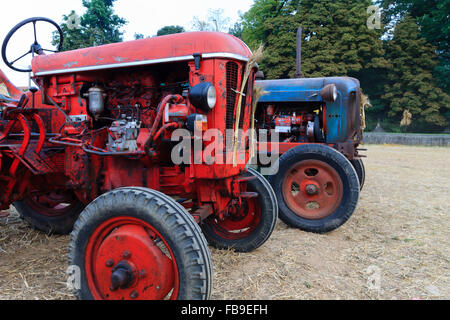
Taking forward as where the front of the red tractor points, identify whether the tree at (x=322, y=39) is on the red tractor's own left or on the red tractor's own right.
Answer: on the red tractor's own left

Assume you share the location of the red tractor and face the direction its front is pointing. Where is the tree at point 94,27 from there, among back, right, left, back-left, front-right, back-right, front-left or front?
back-left

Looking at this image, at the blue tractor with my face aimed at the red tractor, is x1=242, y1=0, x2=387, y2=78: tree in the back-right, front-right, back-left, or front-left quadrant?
back-right

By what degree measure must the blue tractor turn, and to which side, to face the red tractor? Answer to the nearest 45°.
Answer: approximately 135° to its right

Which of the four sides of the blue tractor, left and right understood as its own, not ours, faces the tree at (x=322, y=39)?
left

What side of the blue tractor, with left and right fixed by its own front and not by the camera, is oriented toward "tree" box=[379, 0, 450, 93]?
left

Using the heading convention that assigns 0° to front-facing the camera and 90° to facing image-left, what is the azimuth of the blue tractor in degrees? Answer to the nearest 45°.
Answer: approximately 270°

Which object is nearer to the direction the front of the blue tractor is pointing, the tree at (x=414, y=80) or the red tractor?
the tree
